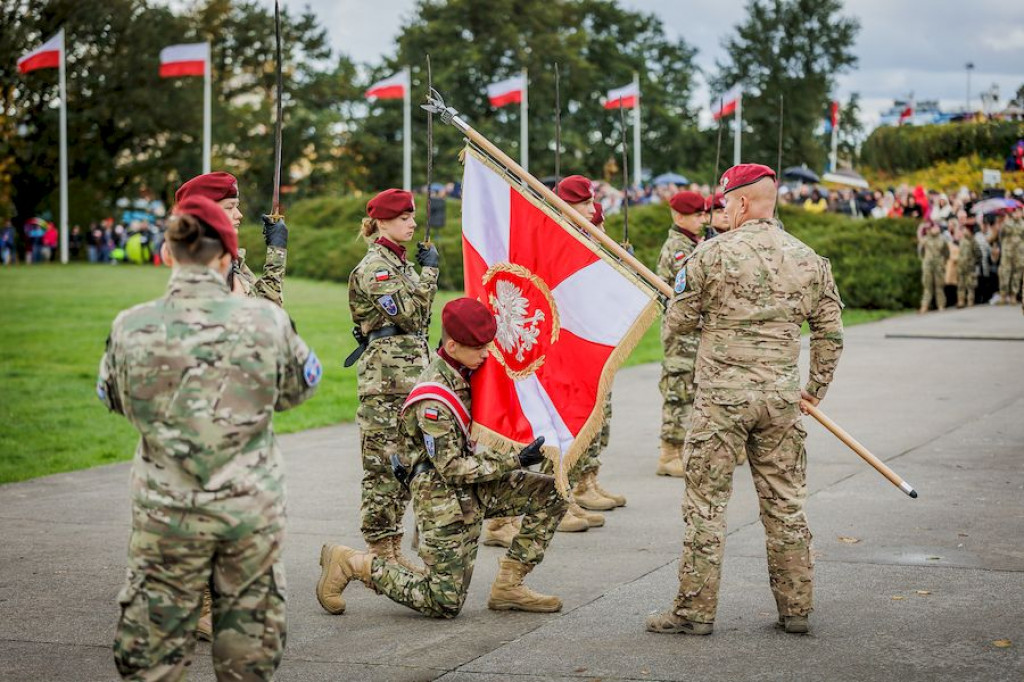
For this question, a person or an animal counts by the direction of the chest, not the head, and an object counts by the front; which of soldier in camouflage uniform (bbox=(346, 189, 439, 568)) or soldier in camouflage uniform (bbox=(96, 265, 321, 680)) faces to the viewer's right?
soldier in camouflage uniform (bbox=(346, 189, 439, 568))

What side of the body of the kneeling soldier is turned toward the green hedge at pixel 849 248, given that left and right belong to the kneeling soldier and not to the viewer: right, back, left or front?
left

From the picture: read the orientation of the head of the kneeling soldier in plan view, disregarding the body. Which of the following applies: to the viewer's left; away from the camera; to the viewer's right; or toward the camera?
to the viewer's right

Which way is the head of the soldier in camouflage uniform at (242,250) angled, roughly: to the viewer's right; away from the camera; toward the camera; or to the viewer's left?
to the viewer's right

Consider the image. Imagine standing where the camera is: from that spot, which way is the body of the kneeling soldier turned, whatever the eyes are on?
to the viewer's right

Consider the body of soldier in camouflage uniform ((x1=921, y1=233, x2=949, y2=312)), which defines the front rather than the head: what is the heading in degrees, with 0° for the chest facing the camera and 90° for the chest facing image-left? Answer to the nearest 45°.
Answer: approximately 0°

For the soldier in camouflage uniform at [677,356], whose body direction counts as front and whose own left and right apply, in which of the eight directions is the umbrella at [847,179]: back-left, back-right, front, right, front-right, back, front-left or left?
left

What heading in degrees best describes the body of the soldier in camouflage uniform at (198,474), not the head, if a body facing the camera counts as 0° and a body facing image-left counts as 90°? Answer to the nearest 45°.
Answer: approximately 180°

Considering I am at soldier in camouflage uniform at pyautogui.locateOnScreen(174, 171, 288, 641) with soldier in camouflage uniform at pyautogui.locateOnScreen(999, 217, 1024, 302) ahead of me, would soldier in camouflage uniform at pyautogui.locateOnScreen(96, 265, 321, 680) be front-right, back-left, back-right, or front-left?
back-right

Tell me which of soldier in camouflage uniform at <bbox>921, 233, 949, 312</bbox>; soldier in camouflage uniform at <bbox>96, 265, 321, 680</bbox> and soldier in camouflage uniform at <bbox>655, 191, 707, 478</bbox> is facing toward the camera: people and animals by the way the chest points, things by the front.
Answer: soldier in camouflage uniform at <bbox>921, 233, 949, 312</bbox>
